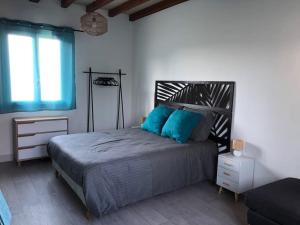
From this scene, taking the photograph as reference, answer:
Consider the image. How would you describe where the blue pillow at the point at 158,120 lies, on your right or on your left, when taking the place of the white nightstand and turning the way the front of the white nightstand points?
on your right

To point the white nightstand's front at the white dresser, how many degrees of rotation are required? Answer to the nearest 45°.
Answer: approximately 45° to its right

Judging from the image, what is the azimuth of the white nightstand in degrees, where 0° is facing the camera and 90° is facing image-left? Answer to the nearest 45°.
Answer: approximately 45°

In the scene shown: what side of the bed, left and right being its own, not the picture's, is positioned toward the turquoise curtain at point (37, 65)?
right

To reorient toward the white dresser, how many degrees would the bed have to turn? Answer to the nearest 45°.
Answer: approximately 90° to its right

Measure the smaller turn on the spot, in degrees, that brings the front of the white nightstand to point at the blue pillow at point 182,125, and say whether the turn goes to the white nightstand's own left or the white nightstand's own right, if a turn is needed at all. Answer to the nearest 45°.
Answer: approximately 45° to the white nightstand's own right

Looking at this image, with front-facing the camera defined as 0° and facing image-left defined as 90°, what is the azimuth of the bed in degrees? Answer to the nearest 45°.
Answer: approximately 45°
